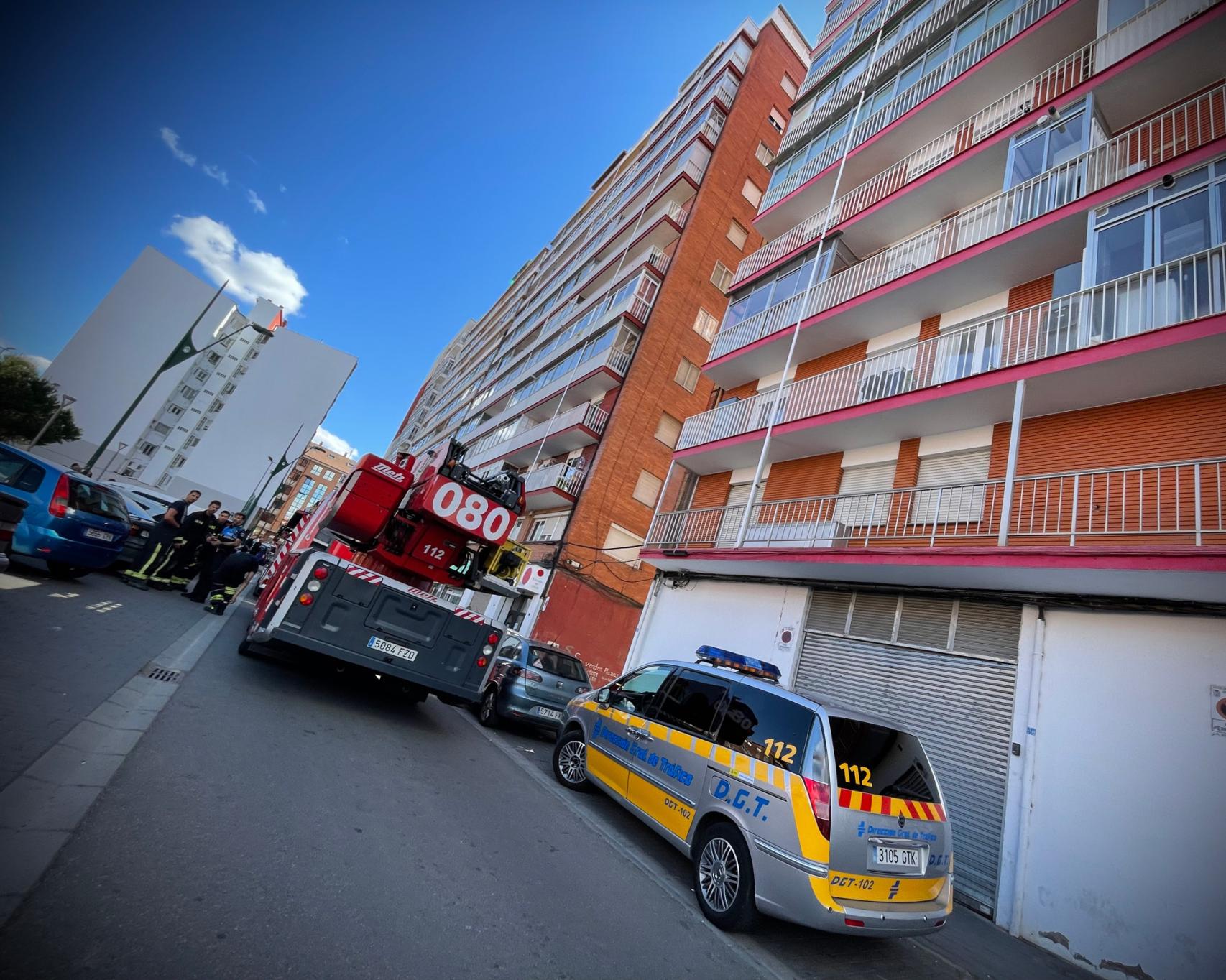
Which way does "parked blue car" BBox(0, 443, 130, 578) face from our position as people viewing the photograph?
facing away from the viewer and to the left of the viewer

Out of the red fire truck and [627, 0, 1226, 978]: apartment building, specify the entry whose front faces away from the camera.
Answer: the red fire truck

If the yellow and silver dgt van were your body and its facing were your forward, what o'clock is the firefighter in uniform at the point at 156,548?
The firefighter in uniform is roughly at 11 o'clock from the yellow and silver dgt van.

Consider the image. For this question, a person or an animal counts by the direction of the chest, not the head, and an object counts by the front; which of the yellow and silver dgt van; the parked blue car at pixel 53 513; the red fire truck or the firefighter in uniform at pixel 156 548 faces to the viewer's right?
the firefighter in uniform

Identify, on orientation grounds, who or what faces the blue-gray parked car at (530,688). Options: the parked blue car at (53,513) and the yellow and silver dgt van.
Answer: the yellow and silver dgt van

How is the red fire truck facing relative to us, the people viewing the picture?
facing away from the viewer

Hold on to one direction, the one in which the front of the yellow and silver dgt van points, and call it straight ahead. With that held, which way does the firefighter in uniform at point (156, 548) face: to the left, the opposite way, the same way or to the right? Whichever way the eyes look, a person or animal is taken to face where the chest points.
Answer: to the right

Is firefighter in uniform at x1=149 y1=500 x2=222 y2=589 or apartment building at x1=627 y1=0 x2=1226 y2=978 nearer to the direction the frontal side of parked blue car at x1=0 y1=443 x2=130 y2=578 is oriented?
the firefighter in uniform

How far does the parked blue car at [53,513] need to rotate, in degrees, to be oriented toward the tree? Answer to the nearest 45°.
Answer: approximately 45° to its right

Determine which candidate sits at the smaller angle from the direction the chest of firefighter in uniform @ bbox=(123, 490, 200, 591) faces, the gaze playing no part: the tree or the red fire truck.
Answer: the red fire truck

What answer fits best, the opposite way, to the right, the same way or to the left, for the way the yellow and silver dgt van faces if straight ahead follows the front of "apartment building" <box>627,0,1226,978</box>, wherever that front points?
to the right
